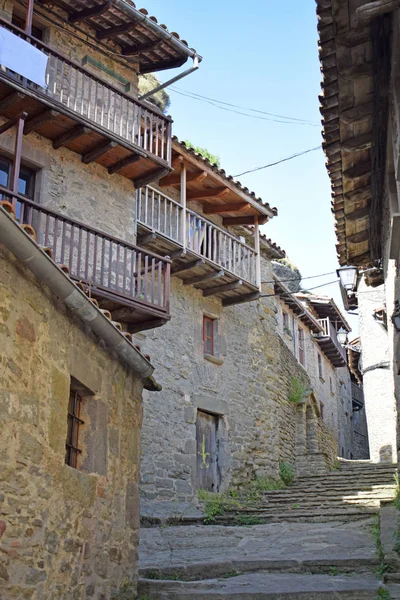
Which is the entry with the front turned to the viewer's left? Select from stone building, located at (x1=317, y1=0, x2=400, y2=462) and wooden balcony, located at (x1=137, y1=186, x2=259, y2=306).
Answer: the stone building

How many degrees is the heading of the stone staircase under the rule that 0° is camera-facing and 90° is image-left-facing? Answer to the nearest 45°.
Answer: approximately 0°

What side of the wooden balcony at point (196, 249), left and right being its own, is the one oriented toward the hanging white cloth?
right

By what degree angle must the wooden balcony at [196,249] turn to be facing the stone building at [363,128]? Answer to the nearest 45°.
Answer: approximately 45° to its right

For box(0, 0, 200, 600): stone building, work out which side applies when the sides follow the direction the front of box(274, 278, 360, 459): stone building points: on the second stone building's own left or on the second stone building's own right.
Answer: on the second stone building's own right

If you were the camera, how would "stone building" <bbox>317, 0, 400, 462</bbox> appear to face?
facing to the left of the viewer

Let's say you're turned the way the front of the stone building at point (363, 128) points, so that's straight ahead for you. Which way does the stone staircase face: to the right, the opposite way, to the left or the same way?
to the left

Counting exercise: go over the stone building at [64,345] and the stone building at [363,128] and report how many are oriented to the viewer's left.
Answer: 1

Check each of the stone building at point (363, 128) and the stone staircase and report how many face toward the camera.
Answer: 1

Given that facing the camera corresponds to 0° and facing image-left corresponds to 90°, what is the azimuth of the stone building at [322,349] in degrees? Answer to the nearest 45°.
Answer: approximately 315°
